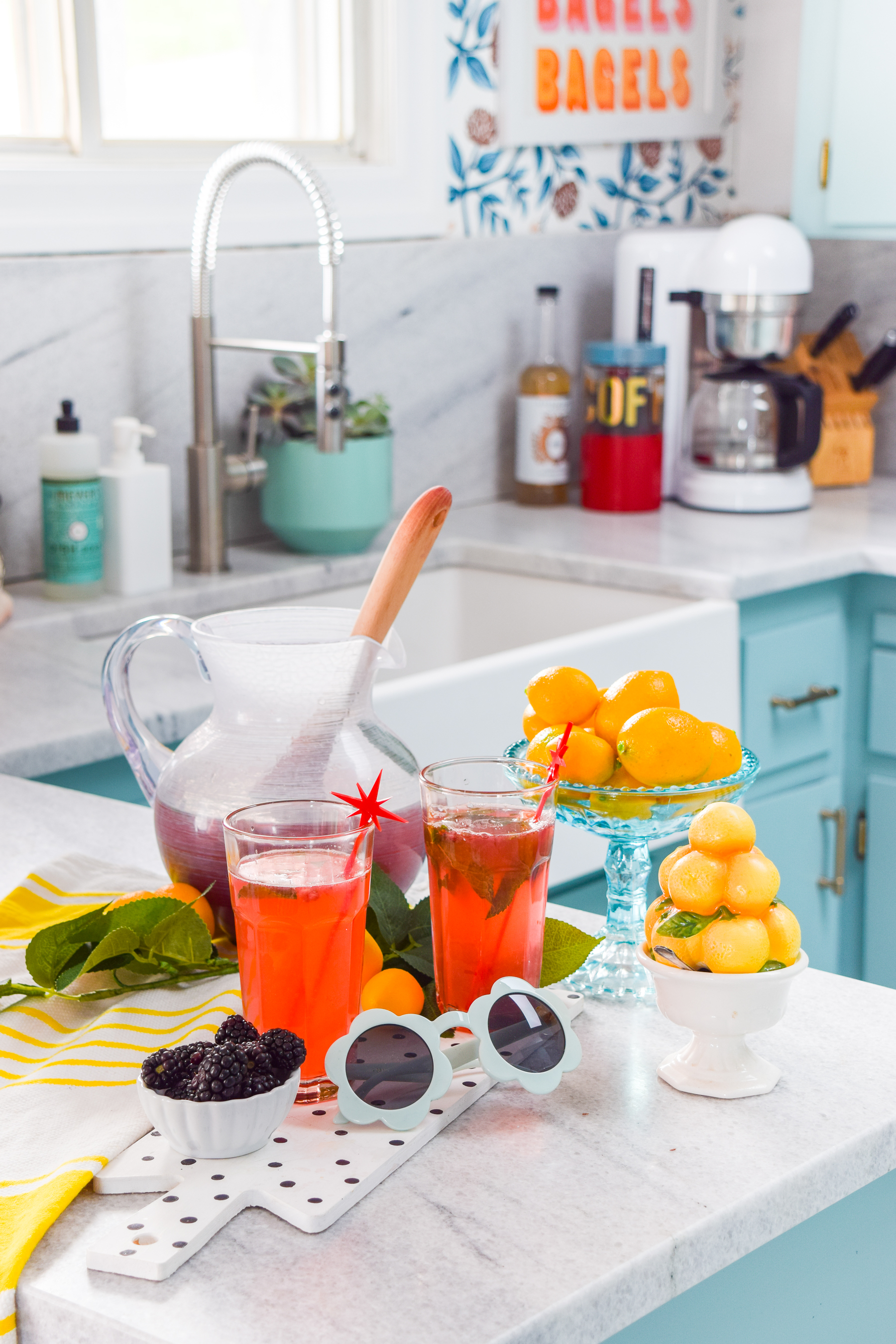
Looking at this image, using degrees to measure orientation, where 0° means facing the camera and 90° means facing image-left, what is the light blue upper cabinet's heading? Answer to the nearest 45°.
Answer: approximately 0°

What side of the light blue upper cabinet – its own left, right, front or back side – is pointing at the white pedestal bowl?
front

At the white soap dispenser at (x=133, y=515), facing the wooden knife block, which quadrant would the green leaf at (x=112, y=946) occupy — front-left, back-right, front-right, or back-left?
back-right

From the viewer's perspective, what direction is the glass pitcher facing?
to the viewer's right

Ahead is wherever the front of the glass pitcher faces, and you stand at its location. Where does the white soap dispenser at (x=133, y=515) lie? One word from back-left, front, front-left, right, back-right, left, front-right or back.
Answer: left
